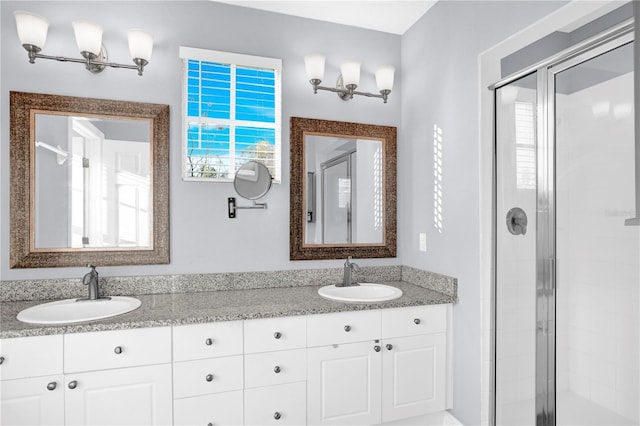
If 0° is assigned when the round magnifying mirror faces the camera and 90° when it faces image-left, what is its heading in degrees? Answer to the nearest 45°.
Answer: approximately 0°

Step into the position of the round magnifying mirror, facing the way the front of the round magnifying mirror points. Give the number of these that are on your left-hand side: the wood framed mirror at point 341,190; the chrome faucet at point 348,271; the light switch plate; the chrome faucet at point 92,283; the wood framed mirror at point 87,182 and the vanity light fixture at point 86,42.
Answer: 3

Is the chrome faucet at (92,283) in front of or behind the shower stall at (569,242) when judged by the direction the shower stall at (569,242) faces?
in front

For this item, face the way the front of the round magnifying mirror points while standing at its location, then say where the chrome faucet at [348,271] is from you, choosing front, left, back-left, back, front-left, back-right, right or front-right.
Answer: left

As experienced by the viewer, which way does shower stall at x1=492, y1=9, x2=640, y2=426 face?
facing the viewer and to the left of the viewer

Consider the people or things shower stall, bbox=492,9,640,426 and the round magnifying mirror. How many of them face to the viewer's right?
0

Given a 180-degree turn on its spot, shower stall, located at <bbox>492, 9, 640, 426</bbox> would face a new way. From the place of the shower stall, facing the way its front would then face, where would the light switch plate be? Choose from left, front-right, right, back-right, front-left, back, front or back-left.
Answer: left

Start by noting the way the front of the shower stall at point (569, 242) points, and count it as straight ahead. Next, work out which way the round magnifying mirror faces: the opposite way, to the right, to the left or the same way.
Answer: to the left

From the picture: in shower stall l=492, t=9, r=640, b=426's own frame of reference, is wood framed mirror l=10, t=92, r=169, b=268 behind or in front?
in front

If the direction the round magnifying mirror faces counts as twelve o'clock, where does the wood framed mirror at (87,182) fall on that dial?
The wood framed mirror is roughly at 3 o'clock from the round magnifying mirror.

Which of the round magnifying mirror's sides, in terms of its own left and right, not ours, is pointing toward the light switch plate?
left
